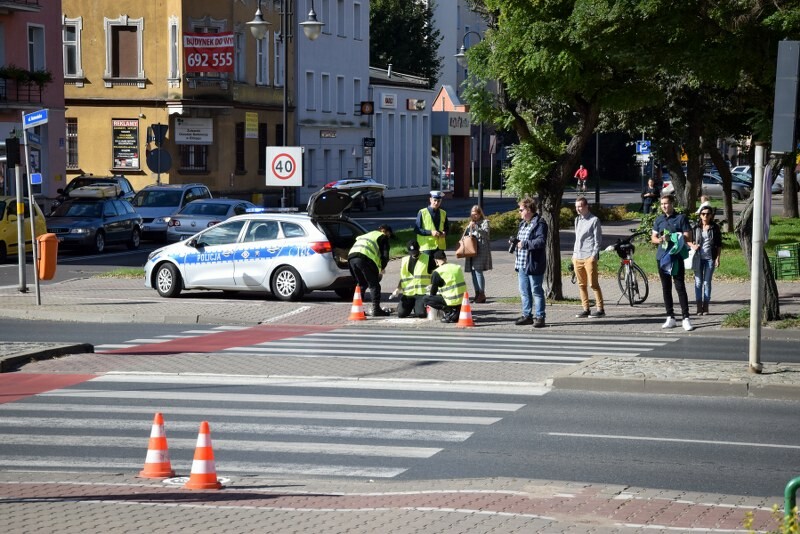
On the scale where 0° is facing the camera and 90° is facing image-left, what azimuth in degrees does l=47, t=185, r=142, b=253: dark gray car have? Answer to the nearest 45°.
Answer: approximately 45°

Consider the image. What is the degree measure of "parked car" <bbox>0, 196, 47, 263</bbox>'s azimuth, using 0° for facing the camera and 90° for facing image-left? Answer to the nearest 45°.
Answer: approximately 45°

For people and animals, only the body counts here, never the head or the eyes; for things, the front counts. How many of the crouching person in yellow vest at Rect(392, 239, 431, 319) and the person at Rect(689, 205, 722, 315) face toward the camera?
2

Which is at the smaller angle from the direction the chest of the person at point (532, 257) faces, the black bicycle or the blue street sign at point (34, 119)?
the blue street sign

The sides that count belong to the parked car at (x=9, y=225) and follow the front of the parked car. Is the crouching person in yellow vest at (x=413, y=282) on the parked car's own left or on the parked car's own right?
on the parked car's own left
